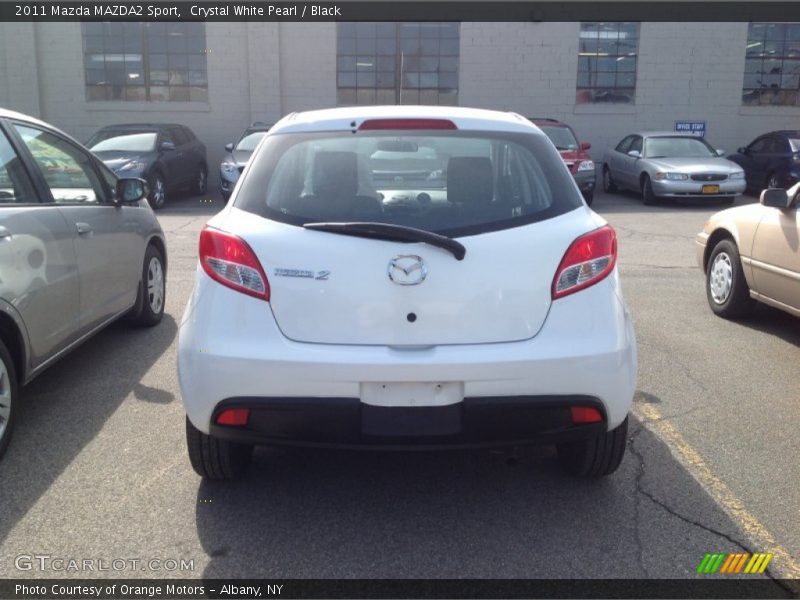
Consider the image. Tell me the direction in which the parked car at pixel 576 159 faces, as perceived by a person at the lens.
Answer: facing the viewer and to the right of the viewer

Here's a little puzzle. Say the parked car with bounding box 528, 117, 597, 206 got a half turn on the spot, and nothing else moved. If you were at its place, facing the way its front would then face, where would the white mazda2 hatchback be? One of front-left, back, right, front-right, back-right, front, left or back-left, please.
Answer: back-left

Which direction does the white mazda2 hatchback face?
away from the camera

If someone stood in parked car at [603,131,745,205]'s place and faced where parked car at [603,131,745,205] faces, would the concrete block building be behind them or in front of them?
behind

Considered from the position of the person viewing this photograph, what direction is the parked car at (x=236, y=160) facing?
facing the viewer and to the left of the viewer

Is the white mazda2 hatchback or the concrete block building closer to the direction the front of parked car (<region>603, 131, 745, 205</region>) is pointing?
the white mazda2 hatchback

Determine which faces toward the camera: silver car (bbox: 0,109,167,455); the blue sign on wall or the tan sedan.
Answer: the blue sign on wall

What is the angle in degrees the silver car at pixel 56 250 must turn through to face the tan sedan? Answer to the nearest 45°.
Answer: approximately 45° to its right

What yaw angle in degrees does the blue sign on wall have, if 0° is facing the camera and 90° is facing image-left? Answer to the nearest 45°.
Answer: approximately 0°

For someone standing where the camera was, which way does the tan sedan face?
facing away from the viewer and to the left of the viewer

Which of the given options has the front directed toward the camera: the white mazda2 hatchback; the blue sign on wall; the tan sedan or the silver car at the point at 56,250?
the blue sign on wall

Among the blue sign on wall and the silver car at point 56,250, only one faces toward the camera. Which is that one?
the blue sign on wall

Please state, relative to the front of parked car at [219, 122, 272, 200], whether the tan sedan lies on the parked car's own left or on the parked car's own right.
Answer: on the parked car's own left

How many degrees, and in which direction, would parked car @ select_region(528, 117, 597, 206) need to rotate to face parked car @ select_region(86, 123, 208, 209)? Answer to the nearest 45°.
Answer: approximately 135° to its right

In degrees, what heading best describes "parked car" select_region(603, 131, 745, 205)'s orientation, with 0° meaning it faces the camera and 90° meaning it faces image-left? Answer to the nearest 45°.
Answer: approximately 315°

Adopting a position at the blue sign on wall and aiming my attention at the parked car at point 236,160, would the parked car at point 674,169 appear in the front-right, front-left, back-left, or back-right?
front-left
